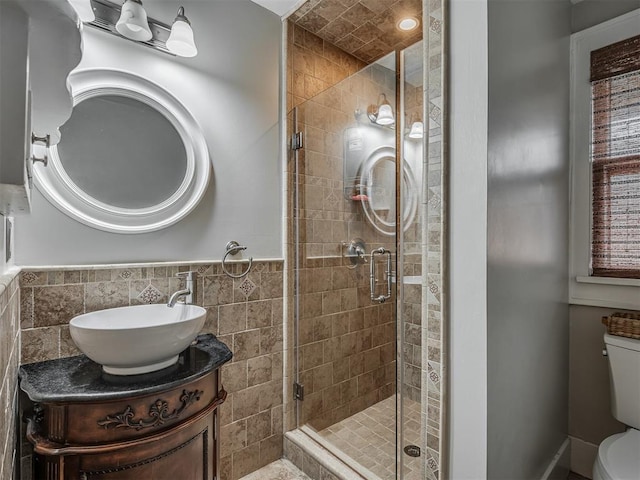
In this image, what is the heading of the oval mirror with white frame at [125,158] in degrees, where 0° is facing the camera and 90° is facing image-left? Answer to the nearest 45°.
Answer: approximately 0°

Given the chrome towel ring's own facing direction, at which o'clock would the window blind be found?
The window blind is roughly at 11 o'clock from the chrome towel ring.

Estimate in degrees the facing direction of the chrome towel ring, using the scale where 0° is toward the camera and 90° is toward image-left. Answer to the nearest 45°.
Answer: approximately 315°

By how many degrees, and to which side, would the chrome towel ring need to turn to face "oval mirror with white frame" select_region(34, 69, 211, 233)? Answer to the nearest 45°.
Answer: approximately 90° to its right

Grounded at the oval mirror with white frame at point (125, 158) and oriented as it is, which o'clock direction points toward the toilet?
The toilet is roughly at 10 o'clock from the oval mirror with white frame.

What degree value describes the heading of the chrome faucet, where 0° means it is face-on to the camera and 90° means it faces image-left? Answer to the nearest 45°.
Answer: approximately 45°
